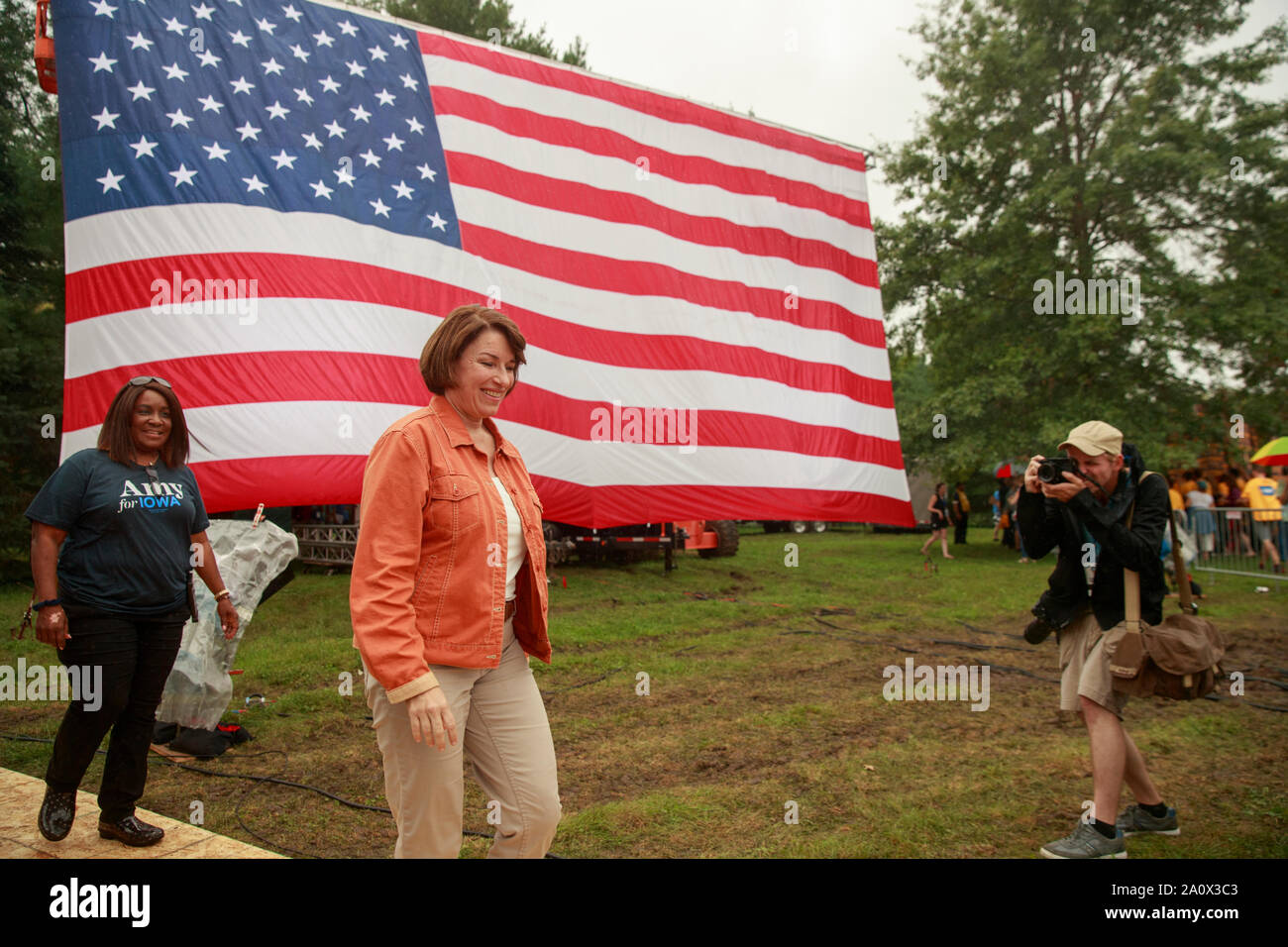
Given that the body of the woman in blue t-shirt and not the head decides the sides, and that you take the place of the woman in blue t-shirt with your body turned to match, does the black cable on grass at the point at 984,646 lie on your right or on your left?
on your left

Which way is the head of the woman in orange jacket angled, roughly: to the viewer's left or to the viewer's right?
to the viewer's right

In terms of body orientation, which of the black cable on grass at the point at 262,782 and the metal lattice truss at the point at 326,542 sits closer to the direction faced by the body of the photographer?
the black cable on grass

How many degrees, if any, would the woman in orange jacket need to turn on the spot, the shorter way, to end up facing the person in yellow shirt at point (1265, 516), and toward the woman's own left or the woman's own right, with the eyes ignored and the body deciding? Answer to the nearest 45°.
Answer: approximately 90° to the woman's own left
